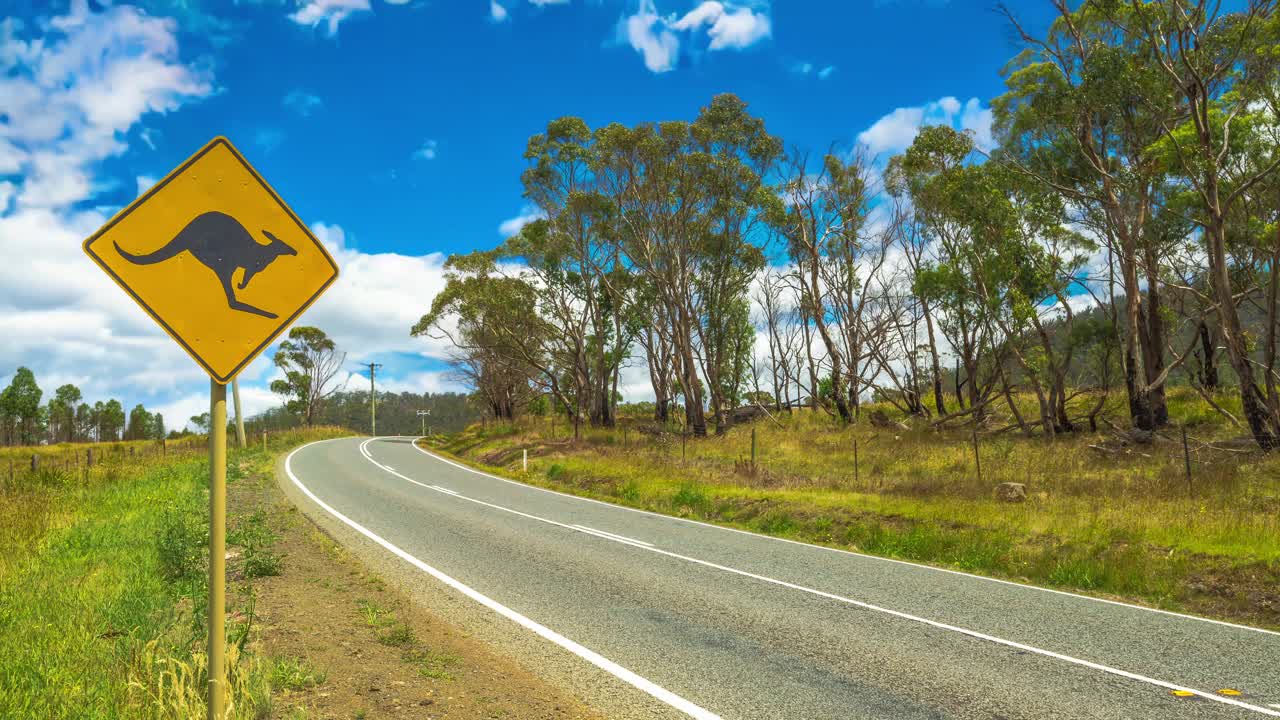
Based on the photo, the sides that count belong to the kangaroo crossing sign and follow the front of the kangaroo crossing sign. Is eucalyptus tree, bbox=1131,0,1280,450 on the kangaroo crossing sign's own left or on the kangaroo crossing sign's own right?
on the kangaroo crossing sign's own left

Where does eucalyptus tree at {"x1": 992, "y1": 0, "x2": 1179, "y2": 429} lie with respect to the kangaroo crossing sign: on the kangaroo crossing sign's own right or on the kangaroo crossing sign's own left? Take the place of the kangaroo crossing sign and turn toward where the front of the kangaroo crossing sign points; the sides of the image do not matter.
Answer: on the kangaroo crossing sign's own left

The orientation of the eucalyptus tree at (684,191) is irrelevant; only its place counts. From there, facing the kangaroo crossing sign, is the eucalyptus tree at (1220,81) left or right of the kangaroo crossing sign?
left

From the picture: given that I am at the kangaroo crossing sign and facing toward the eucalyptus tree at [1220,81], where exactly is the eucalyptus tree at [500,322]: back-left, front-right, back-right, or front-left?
front-left

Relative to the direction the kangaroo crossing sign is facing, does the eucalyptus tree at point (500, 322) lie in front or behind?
behind

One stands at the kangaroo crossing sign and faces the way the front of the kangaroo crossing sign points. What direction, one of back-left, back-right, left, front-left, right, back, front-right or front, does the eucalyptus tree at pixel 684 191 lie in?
back-left

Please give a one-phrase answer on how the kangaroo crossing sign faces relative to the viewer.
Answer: facing the viewer

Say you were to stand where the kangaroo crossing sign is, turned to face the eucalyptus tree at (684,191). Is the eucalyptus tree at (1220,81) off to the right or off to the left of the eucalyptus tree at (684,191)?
right
